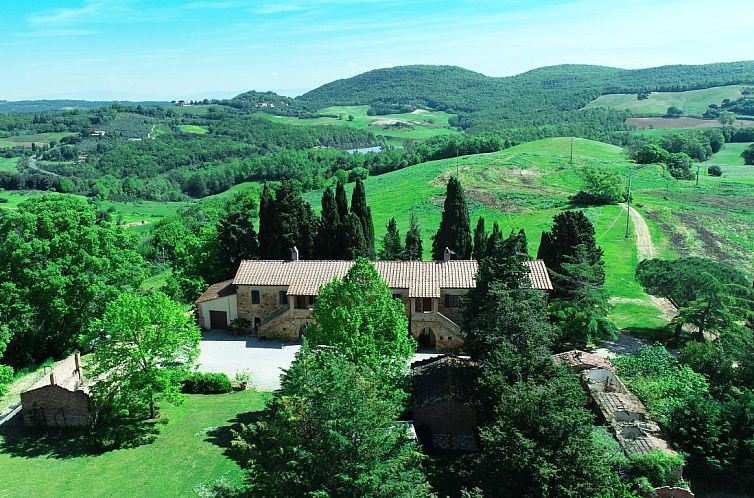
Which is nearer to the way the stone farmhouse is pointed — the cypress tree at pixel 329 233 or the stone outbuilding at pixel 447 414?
the stone outbuilding

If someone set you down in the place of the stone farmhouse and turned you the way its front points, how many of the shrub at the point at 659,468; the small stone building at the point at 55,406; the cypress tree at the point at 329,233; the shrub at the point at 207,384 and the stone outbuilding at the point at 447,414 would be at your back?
1

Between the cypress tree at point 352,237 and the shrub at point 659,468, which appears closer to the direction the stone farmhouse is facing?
the shrub

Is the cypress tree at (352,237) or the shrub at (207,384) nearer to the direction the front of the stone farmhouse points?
the shrub

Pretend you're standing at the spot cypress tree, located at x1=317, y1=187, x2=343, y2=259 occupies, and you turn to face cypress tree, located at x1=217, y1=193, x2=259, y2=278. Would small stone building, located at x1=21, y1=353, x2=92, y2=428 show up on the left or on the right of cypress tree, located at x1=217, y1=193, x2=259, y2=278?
left

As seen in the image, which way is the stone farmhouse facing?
toward the camera

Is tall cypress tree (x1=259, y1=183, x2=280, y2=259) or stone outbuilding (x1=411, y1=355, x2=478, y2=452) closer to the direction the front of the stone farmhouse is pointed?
the stone outbuilding

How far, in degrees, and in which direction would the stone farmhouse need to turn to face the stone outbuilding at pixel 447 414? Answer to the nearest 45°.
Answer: approximately 45° to its left

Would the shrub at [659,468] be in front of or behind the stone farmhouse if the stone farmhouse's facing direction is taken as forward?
in front

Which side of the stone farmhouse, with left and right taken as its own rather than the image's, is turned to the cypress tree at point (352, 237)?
back

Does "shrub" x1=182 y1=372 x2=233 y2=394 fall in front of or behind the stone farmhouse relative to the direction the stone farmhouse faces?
in front

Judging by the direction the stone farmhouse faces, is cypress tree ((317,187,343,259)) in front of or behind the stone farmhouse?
behind
